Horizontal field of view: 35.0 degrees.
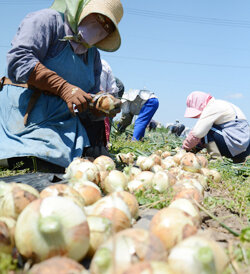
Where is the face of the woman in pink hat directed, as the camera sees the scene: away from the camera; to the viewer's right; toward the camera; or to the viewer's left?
to the viewer's left

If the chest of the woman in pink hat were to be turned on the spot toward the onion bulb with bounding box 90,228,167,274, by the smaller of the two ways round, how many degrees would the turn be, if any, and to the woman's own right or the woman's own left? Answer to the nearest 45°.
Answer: approximately 90° to the woman's own left

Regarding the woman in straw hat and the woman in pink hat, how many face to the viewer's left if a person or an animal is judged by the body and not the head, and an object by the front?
1

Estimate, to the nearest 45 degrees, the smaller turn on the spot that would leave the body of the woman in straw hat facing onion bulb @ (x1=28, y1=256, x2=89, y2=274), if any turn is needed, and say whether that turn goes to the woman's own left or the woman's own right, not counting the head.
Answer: approximately 45° to the woman's own right

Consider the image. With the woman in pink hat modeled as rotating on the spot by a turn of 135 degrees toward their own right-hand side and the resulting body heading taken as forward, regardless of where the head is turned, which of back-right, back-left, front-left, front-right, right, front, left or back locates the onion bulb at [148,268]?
back-right

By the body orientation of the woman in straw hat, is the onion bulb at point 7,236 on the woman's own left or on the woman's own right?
on the woman's own right

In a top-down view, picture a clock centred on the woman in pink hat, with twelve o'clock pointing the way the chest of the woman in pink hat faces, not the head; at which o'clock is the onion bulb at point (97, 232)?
The onion bulb is roughly at 9 o'clock from the woman in pink hat.

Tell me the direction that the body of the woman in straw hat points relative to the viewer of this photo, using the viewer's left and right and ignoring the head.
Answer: facing the viewer and to the right of the viewer

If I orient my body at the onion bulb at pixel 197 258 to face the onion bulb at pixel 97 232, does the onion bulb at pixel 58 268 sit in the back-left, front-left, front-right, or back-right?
front-left

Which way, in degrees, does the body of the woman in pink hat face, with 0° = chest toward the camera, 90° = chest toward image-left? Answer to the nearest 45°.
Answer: approximately 90°

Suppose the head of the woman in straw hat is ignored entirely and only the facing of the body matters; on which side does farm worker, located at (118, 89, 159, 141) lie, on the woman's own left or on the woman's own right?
on the woman's own left

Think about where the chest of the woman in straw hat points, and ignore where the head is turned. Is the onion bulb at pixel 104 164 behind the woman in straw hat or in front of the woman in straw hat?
in front

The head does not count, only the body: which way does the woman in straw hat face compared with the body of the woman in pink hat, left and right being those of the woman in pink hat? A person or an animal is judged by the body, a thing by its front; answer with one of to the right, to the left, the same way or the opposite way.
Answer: the opposite way

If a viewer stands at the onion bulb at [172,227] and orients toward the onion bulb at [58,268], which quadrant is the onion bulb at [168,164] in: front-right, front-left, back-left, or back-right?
back-right
